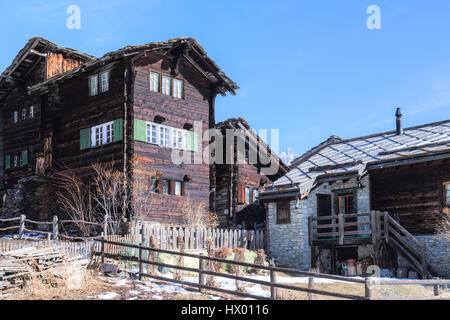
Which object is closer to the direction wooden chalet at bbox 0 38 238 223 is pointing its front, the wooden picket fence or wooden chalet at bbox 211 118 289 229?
the wooden picket fence

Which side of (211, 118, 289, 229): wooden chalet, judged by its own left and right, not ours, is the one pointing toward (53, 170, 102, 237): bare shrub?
right

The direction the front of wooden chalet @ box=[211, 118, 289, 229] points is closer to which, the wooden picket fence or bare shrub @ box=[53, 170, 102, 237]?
the wooden picket fence

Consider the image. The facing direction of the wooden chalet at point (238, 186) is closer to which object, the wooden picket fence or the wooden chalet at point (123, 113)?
the wooden picket fence

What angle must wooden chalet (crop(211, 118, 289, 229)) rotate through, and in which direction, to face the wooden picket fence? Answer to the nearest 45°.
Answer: approximately 45° to its right

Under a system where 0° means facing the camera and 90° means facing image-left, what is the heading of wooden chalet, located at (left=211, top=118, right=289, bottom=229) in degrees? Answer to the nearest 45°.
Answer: approximately 315°
